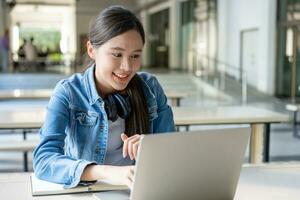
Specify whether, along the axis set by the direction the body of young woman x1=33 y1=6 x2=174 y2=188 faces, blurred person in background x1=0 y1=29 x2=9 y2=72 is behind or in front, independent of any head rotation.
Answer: behind

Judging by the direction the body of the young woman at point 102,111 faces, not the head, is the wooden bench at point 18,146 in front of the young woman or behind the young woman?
behind

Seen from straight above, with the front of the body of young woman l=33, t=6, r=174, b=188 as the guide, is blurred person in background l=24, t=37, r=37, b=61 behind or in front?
behind

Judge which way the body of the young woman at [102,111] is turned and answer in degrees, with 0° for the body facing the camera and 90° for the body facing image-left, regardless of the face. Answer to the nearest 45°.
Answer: approximately 315°

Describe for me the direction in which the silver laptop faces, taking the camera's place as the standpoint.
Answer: facing away from the viewer and to the left of the viewer
